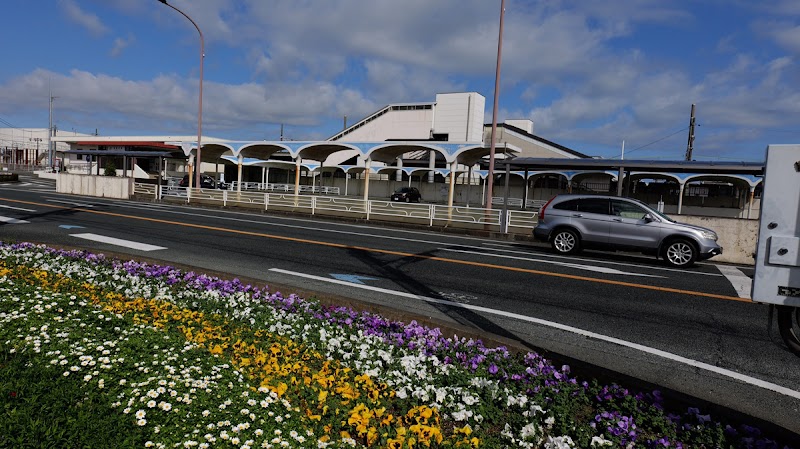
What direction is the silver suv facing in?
to the viewer's right

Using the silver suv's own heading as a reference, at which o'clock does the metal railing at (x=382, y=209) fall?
The metal railing is roughly at 7 o'clock from the silver suv.

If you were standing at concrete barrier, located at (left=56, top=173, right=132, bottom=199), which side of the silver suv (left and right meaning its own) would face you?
back

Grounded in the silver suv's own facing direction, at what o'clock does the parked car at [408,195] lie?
The parked car is roughly at 8 o'clock from the silver suv.
